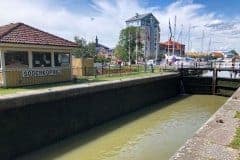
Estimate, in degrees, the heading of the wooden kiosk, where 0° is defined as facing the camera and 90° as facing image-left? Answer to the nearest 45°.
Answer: approximately 315°

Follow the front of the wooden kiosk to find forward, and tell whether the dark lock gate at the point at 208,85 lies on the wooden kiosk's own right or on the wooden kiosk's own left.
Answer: on the wooden kiosk's own left

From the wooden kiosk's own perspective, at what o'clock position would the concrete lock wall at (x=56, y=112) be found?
The concrete lock wall is roughly at 1 o'clock from the wooden kiosk.
